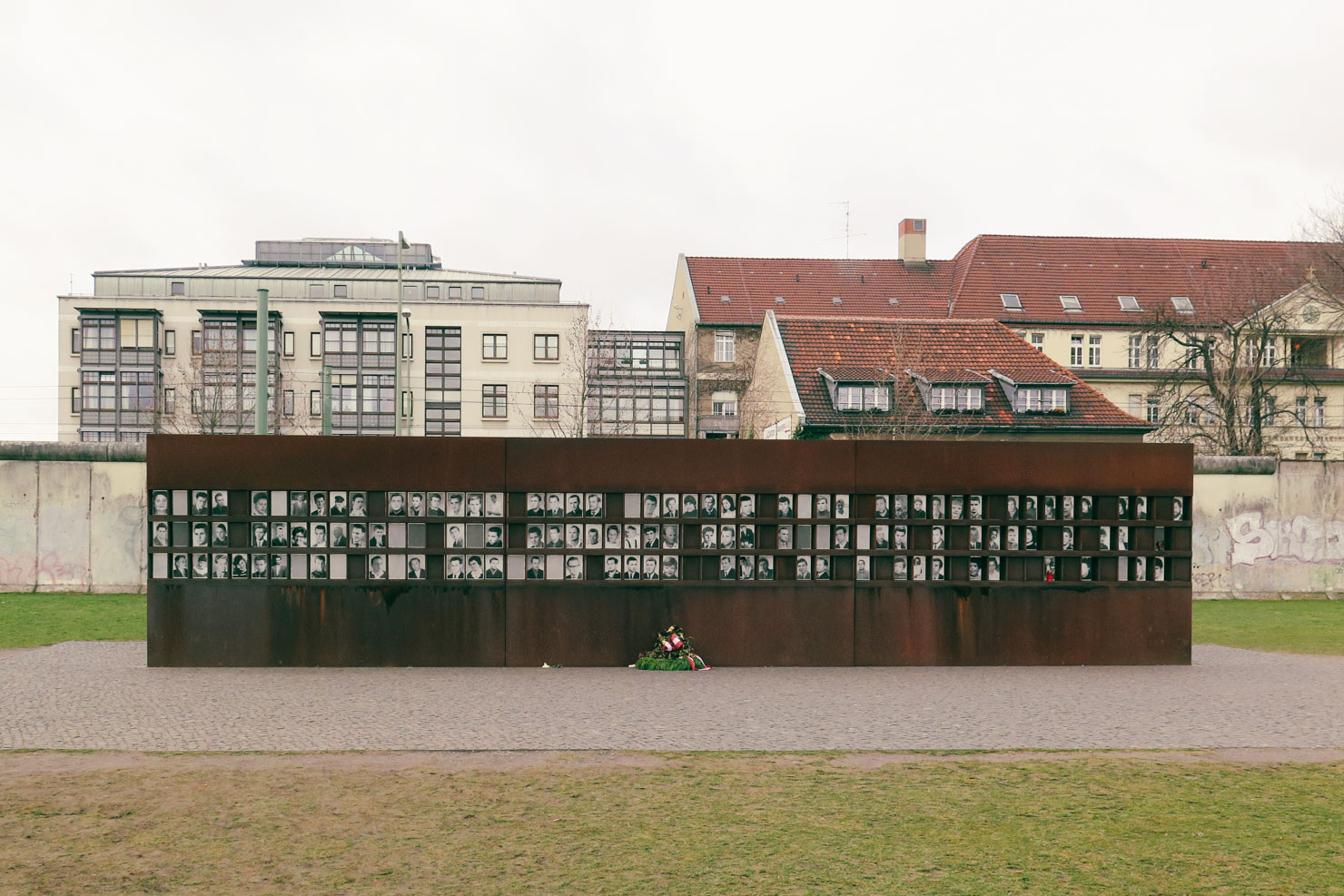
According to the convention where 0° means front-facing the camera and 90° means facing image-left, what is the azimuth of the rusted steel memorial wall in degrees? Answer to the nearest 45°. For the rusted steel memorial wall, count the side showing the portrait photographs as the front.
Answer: approximately 0°

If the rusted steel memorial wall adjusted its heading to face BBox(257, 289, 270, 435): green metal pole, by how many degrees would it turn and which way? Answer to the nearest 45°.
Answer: approximately 135° to its right
